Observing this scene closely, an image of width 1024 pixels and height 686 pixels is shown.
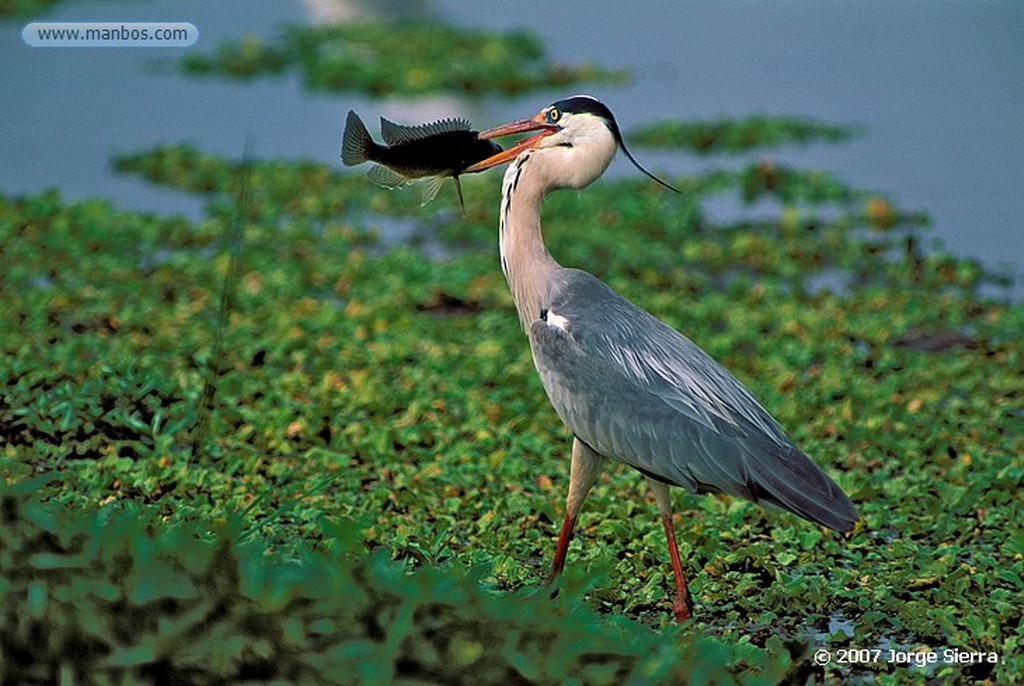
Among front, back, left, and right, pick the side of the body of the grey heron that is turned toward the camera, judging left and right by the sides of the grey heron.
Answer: left
